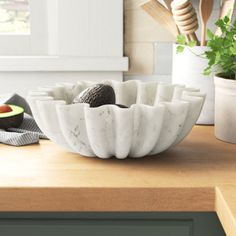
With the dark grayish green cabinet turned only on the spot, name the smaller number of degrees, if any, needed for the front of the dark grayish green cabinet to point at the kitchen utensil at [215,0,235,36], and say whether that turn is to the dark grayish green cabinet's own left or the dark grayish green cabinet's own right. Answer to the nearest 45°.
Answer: approximately 135° to the dark grayish green cabinet's own left

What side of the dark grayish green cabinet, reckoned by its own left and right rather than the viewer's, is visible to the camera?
front
